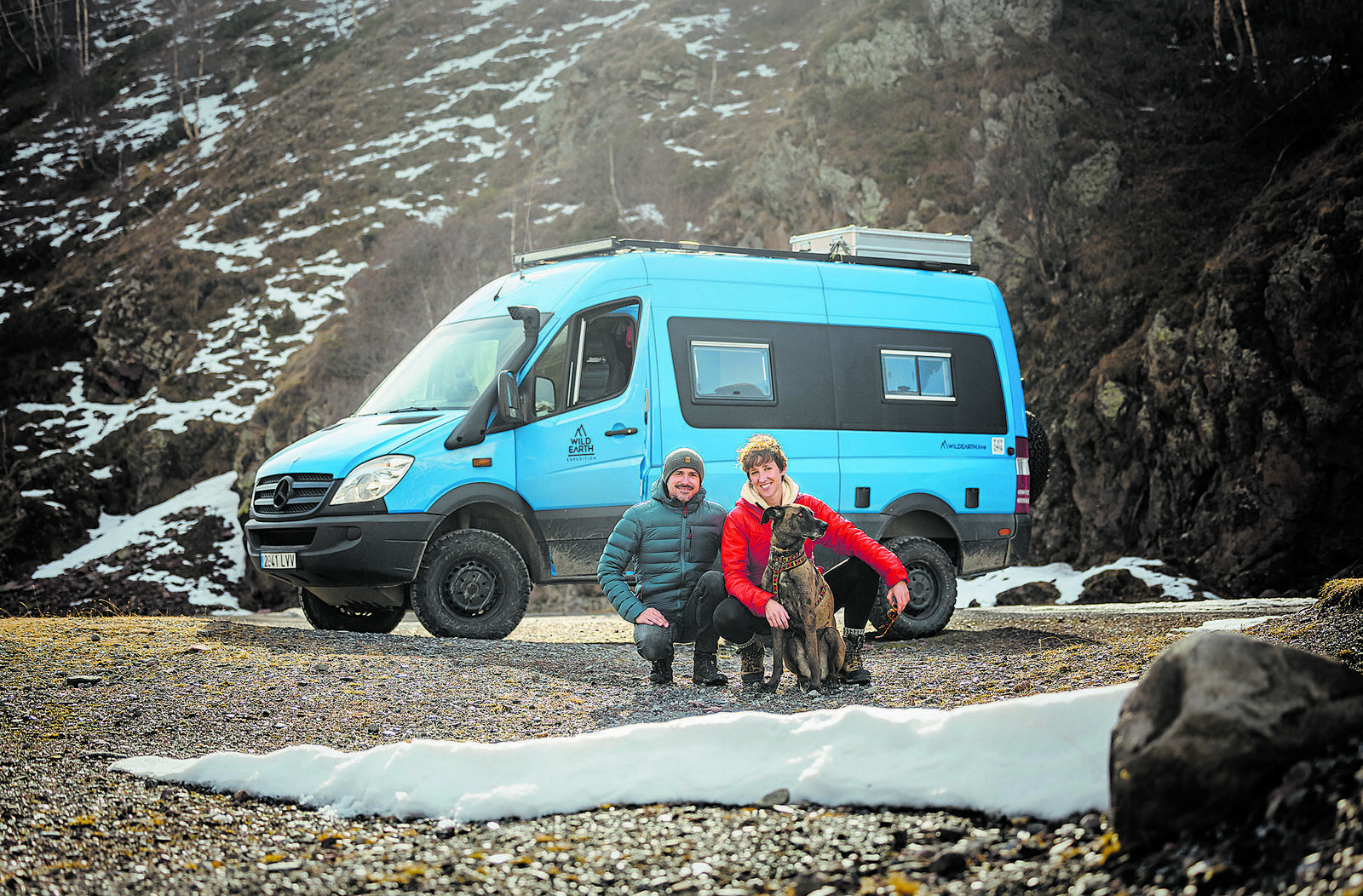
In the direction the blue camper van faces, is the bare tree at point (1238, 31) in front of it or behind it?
behind

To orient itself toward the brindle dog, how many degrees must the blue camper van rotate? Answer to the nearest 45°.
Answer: approximately 45° to its left

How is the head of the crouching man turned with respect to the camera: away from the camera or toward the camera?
toward the camera

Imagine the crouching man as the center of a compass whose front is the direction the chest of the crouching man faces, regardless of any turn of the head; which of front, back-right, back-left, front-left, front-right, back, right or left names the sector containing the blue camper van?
back

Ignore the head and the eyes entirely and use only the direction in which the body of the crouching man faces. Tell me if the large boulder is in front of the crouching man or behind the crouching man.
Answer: in front

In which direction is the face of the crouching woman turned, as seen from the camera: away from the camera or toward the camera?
toward the camera

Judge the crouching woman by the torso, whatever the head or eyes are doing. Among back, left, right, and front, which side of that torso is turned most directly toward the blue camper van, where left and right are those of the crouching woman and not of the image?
back

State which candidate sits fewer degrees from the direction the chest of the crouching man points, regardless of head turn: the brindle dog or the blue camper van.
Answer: the brindle dog

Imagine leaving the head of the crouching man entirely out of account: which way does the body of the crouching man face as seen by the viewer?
toward the camera

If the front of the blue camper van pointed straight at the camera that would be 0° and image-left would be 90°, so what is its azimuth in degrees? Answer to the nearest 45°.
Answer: approximately 45°

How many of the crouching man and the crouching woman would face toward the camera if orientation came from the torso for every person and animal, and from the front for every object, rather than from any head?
2
